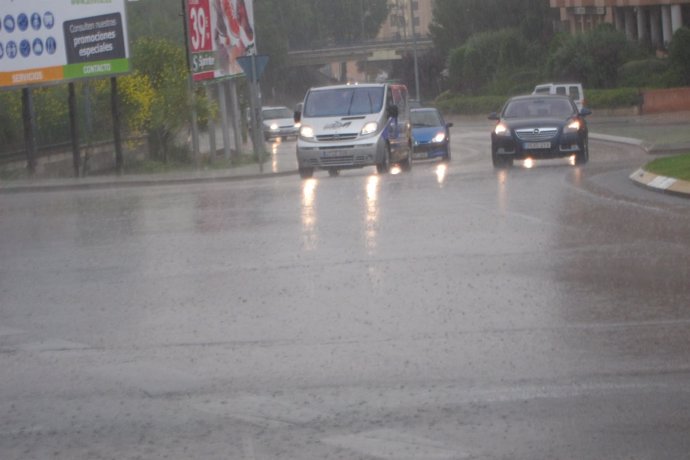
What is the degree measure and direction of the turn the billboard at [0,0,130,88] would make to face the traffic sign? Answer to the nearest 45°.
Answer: approximately 90° to its left

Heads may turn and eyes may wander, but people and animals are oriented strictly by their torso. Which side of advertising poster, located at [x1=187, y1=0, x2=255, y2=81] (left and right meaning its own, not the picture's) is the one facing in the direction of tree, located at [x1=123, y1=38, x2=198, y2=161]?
right

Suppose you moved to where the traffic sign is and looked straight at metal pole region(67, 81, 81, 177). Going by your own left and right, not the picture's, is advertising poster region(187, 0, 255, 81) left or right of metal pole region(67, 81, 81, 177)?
right

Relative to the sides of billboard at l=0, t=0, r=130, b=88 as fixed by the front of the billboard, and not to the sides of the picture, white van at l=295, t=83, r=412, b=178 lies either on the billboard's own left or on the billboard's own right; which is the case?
on the billboard's own left

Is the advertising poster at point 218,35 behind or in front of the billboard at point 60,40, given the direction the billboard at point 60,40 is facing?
behind

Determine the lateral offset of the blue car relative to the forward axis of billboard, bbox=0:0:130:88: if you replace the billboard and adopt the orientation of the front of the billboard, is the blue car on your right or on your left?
on your left

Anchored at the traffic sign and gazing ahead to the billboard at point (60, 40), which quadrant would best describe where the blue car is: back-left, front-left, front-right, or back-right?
back-right

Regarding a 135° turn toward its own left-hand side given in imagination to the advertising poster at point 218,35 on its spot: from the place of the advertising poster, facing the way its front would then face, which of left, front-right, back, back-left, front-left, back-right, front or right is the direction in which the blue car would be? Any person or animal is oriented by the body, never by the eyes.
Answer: front-right

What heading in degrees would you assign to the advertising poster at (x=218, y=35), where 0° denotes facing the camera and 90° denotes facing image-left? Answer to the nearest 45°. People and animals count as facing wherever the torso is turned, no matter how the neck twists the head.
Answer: approximately 45°
